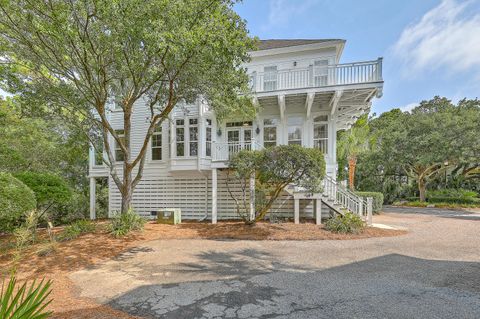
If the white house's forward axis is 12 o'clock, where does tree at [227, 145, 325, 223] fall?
The tree is roughly at 12 o'clock from the white house.

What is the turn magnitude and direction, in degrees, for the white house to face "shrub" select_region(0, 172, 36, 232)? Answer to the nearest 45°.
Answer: approximately 45° to its right

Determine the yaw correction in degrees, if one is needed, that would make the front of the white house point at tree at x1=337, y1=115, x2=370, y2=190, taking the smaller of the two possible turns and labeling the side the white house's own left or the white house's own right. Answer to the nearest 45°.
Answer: approximately 135° to the white house's own left

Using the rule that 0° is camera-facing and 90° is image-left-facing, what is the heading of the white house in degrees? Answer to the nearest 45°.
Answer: approximately 0°

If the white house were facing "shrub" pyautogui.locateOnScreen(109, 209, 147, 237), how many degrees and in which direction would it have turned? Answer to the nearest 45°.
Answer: approximately 45° to its right

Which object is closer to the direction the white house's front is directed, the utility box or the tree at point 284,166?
the tree

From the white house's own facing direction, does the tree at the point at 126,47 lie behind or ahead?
ahead

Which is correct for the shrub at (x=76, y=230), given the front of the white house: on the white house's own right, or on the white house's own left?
on the white house's own right

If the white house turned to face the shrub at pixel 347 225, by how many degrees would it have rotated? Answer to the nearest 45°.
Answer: approximately 45° to its left
